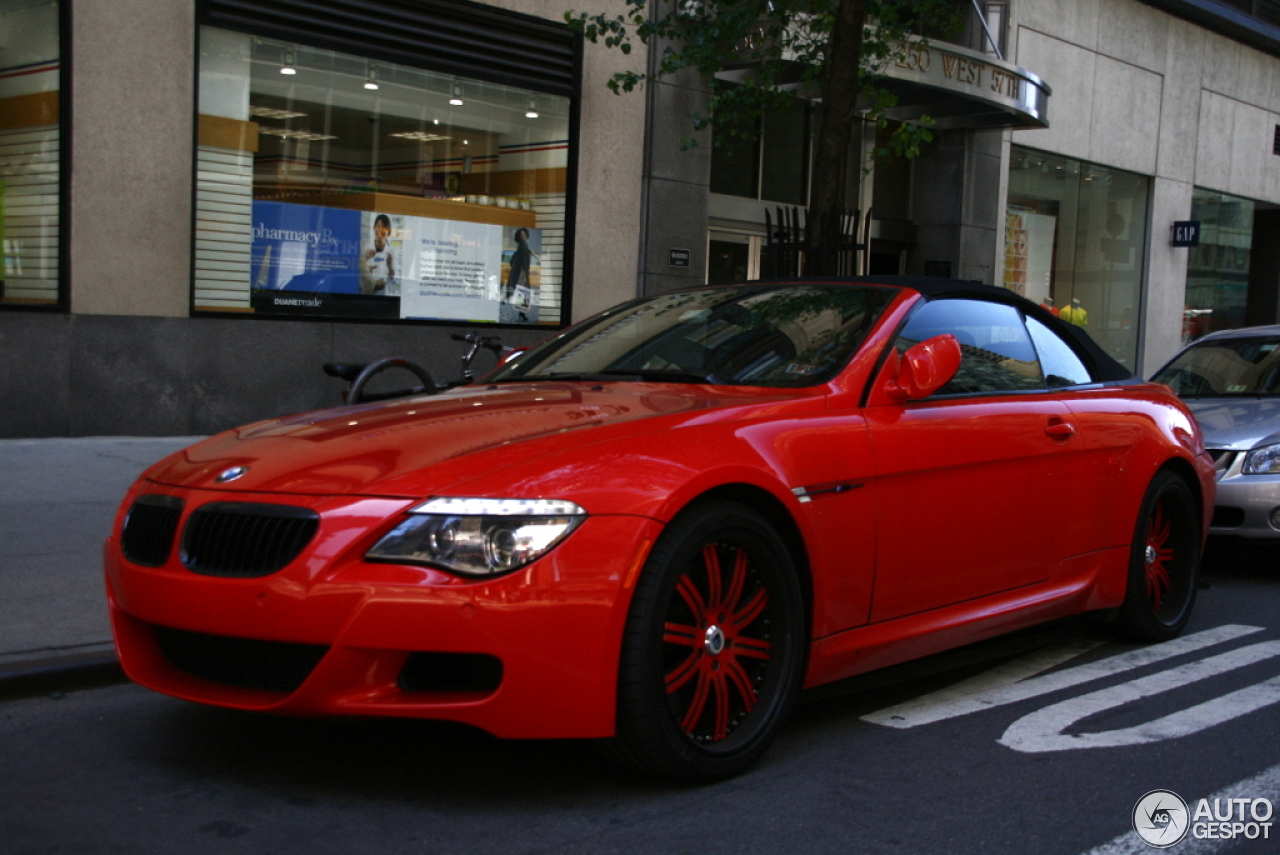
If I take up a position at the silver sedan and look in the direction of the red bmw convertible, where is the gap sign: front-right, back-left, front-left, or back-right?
back-right

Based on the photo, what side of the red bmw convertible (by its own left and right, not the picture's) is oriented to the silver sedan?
back

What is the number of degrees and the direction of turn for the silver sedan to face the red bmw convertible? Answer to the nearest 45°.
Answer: approximately 45° to its left

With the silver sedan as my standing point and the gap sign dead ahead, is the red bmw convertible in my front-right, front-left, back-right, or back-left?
back-left

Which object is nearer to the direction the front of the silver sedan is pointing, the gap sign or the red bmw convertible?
the red bmw convertible

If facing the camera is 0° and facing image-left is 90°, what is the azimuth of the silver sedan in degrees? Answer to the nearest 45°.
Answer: approximately 45°

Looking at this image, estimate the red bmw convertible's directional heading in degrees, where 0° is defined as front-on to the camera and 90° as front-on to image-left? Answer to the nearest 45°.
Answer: approximately 45°

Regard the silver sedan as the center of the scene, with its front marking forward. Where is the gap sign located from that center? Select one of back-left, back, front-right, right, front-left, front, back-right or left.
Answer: back-right
